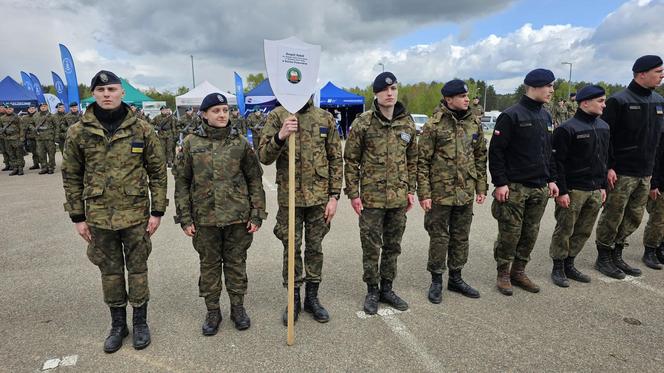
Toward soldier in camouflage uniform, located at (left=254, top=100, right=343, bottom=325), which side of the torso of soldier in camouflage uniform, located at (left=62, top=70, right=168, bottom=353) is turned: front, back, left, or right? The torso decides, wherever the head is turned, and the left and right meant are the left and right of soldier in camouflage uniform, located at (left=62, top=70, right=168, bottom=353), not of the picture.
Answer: left

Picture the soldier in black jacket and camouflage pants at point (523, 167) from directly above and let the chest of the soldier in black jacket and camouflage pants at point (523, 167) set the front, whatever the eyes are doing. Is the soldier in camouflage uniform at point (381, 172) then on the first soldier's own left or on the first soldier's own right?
on the first soldier's own right

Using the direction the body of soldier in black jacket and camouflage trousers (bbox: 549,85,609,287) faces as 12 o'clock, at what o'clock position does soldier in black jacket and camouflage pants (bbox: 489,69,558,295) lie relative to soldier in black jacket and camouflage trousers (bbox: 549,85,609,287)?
soldier in black jacket and camouflage pants (bbox: 489,69,558,295) is roughly at 3 o'clock from soldier in black jacket and camouflage trousers (bbox: 549,85,609,287).

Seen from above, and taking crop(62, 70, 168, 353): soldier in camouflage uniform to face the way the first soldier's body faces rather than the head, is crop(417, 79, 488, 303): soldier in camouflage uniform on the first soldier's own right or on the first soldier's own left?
on the first soldier's own left

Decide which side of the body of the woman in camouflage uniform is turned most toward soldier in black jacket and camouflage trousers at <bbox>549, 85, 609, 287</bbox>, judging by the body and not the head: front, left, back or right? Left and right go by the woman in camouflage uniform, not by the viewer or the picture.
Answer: left

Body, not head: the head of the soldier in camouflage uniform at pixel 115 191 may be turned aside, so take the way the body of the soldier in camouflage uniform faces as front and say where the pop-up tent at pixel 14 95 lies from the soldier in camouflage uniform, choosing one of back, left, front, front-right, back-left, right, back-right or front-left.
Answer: back

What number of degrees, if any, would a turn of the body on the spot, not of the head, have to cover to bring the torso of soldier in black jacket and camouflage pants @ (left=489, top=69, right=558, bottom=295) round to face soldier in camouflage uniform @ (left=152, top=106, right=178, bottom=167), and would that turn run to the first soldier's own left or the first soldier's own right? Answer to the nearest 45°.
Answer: approximately 180°

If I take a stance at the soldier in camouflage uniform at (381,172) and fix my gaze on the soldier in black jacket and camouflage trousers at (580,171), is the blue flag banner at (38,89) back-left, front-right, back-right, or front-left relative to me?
back-left

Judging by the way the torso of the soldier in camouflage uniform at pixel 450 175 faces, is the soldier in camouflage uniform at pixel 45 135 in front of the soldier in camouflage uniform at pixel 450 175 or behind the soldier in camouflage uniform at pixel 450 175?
behind

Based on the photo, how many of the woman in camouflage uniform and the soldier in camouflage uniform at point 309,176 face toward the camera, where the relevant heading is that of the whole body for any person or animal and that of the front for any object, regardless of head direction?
2
